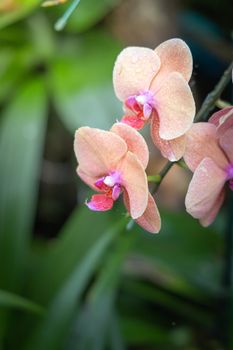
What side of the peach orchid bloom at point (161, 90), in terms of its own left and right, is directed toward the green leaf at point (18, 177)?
right

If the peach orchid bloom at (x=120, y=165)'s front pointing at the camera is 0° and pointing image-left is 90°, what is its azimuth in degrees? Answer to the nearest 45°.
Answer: approximately 45°

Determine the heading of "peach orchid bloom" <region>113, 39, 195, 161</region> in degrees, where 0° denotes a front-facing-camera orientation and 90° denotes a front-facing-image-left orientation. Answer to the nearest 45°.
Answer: approximately 45°

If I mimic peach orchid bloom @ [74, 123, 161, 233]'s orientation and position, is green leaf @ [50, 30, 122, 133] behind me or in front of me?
behind

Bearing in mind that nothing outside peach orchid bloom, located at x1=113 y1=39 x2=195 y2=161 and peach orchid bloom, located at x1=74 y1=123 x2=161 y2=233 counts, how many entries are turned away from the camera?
0

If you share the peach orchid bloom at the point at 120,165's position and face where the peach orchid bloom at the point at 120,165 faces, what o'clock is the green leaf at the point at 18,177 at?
The green leaf is roughly at 4 o'clock from the peach orchid bloom.

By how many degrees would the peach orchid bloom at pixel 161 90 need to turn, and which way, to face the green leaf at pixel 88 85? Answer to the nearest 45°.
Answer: approximately 135° to its right
